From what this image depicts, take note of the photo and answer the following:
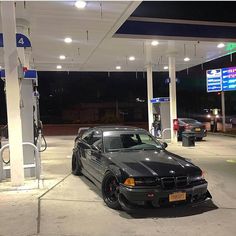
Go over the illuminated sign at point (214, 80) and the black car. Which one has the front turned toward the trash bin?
the illuminated sign

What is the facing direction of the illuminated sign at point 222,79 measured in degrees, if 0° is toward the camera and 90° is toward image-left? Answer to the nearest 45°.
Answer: approximately 0°

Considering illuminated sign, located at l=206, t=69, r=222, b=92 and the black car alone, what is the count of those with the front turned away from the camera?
0

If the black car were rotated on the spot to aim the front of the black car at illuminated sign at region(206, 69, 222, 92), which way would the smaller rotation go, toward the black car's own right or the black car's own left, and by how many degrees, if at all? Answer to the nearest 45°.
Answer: approximately 135° to the black car's own left

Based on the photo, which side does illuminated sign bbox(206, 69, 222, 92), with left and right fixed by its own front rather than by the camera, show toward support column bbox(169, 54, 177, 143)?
front

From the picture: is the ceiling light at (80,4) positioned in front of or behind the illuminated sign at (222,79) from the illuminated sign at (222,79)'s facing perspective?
in front

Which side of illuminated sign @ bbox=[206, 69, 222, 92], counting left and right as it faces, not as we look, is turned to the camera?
front

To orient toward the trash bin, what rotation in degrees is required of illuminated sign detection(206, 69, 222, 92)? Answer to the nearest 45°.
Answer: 0° — it already faces it

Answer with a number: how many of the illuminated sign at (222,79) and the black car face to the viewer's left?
0

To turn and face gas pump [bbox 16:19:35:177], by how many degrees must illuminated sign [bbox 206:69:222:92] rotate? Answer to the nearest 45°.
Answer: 0° — it already faces it

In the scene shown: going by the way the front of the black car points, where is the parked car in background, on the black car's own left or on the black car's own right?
on the black car's own left
